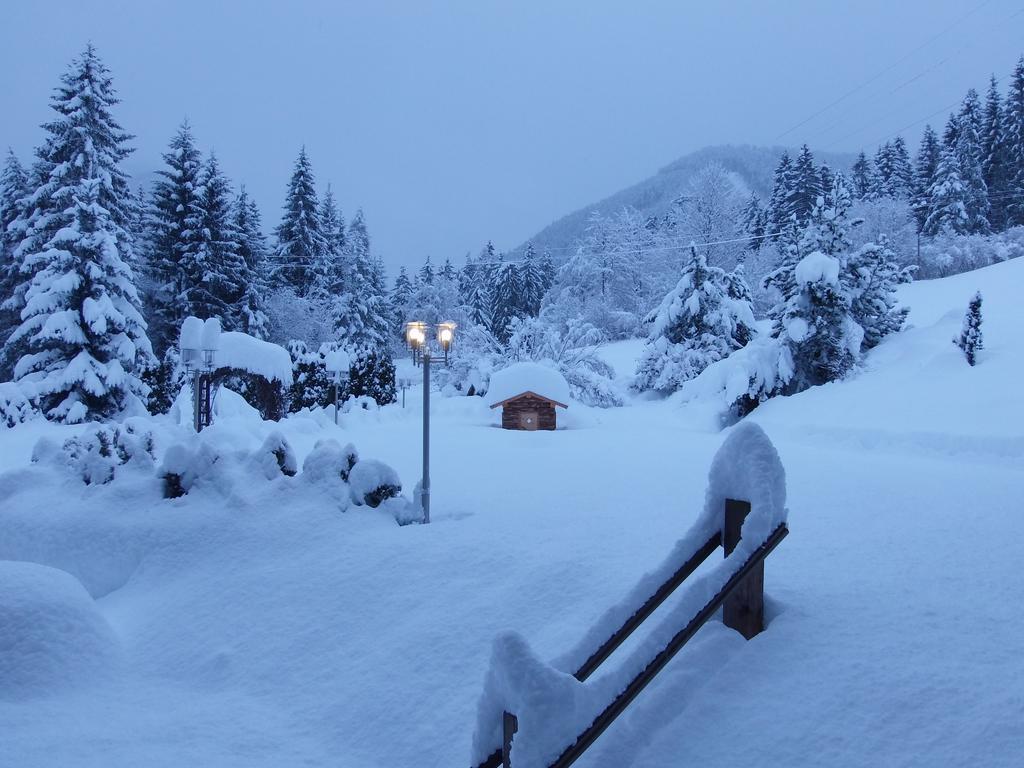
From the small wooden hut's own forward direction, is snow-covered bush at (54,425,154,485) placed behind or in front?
in front

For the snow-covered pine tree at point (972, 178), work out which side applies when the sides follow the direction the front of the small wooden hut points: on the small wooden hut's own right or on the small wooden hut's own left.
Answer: on the small wooden hut's own left

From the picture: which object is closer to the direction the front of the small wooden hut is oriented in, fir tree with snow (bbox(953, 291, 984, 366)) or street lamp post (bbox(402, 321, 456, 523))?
the street lamp post

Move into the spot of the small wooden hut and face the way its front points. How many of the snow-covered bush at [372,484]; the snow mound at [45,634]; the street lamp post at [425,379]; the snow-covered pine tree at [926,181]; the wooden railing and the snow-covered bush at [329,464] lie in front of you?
5

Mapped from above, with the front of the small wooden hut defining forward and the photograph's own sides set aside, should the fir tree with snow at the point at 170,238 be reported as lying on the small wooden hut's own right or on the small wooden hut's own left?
on the small wooden hut's own right

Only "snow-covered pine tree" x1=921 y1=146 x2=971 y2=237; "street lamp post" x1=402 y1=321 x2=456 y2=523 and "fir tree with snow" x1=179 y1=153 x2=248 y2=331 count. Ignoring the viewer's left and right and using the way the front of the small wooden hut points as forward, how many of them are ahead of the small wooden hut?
1

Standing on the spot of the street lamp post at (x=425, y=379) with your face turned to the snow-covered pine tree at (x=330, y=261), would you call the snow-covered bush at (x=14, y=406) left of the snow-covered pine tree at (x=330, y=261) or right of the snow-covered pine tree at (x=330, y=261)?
left

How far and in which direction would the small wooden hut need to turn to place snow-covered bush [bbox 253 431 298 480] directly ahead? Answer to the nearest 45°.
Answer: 0° — it already faces it

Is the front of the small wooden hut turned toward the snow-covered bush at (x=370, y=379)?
no

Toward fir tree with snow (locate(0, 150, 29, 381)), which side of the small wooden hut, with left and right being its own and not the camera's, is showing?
right

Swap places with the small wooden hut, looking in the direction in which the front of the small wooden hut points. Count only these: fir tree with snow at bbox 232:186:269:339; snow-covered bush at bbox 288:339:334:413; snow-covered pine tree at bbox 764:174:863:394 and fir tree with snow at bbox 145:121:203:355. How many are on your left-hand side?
1

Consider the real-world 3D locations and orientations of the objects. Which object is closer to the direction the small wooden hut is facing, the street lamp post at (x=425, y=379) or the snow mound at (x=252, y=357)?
the street lamp post

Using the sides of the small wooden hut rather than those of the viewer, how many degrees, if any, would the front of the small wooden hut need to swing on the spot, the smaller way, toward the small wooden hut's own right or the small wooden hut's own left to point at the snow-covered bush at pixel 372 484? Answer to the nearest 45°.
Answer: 0° — it already faces it

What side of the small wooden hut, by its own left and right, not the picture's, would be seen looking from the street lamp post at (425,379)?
front

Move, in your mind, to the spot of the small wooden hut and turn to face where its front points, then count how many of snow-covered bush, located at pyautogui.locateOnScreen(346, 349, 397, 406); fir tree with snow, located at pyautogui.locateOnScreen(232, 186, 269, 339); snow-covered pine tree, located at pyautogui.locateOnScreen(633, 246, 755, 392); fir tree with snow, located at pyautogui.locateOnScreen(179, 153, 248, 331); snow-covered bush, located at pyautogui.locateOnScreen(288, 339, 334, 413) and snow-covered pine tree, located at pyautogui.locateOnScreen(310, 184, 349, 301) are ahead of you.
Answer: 0

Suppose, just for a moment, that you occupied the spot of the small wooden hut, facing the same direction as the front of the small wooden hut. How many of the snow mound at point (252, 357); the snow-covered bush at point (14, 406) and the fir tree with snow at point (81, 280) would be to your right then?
3

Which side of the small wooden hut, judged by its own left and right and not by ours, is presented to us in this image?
front

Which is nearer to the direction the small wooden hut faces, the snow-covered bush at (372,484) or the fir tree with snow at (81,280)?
the snow-covered bush

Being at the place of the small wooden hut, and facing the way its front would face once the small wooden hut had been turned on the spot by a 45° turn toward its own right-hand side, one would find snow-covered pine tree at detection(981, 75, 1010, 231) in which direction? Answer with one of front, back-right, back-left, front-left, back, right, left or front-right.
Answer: back

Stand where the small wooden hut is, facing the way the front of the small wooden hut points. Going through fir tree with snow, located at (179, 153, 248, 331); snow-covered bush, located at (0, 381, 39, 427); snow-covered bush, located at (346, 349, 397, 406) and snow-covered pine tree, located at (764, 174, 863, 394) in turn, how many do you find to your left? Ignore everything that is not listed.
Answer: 1
